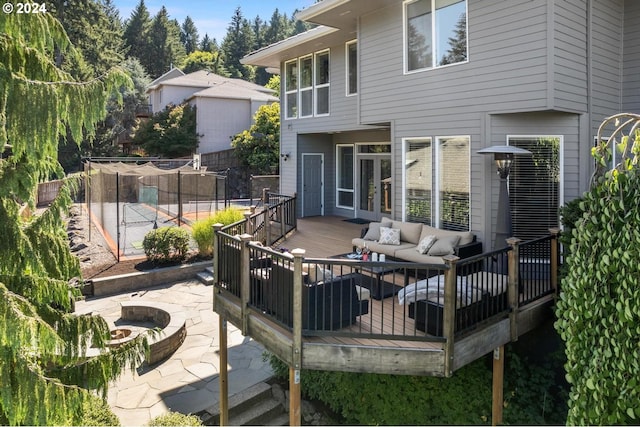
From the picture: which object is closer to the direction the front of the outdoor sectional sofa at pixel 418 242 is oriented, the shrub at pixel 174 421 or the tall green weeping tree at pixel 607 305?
the shrub

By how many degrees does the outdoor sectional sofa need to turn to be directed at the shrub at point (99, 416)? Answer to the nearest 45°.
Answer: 0° — it already faces it

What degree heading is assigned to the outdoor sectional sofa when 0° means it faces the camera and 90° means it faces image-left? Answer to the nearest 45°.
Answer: approximately 45°

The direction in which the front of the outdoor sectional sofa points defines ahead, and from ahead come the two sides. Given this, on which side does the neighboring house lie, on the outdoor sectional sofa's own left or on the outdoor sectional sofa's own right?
on the outdoor sectional sofa's own right

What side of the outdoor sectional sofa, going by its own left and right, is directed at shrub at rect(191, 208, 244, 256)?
right

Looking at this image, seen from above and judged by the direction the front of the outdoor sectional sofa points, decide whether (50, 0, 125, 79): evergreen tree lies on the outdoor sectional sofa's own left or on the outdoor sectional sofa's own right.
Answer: on the outdoor sectional sofa's own right
